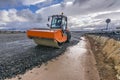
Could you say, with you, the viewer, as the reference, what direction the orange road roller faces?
facing the viewer and to the left of the viewer
